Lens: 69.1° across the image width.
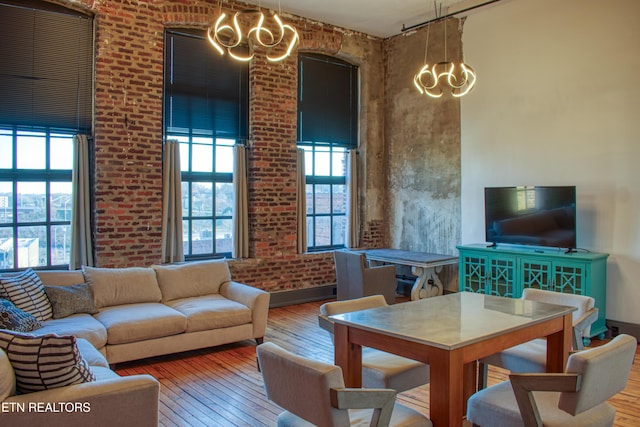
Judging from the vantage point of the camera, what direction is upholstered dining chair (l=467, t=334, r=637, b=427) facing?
facing away from the viewer and to the left of the viewer

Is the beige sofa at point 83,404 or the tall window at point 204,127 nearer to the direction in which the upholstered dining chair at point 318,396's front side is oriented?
the tall window

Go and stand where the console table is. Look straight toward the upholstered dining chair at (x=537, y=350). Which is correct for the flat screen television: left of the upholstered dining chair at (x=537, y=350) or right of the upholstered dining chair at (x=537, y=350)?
left

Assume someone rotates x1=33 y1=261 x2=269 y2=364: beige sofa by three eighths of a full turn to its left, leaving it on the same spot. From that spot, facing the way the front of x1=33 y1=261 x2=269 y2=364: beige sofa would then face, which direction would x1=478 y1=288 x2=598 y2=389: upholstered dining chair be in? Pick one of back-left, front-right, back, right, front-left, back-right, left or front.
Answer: back-right

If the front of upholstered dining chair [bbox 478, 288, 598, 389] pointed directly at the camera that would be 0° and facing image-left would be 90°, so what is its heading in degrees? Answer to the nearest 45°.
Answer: approximately 45°

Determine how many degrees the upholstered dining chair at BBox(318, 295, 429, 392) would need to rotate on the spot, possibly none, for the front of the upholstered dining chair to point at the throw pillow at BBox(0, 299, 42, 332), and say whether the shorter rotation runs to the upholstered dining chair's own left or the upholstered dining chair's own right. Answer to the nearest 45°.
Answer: approximately 135° to the upholstered dining chair's own right

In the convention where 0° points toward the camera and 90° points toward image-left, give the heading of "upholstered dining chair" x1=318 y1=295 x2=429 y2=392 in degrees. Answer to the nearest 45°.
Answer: approximately 315°

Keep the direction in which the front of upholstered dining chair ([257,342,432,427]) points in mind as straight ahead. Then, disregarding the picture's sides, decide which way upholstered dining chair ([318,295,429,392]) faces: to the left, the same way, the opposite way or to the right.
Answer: to the right

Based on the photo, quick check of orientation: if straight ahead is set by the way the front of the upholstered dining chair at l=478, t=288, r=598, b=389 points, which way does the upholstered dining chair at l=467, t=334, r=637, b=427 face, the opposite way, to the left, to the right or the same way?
to the right

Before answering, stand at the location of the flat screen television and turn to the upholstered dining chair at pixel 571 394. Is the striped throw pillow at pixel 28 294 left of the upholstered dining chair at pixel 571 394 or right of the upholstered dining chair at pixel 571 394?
right
